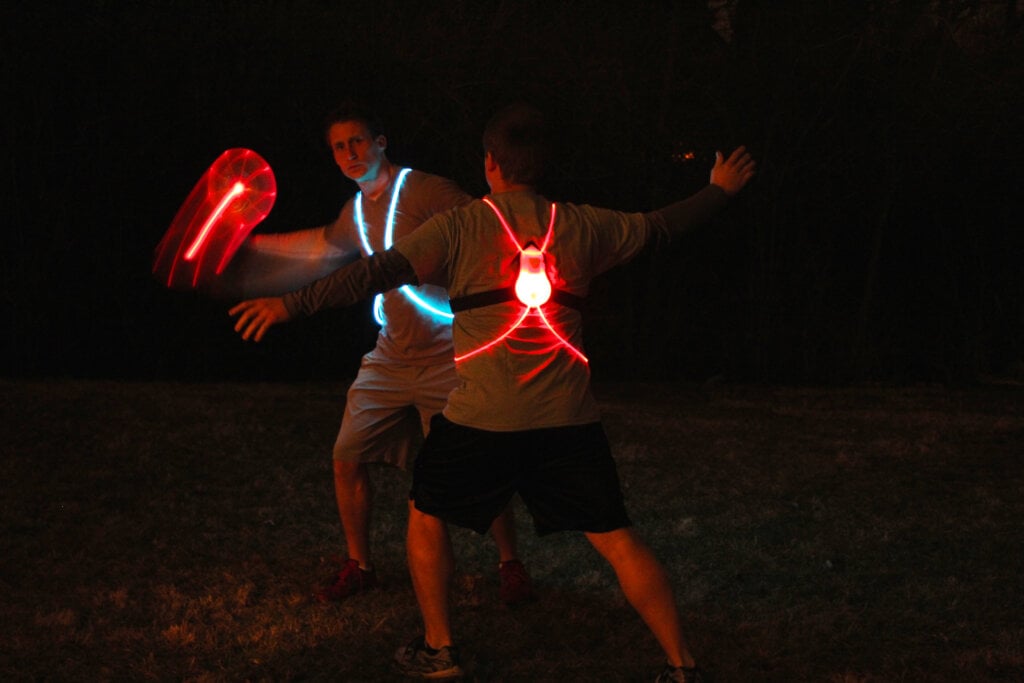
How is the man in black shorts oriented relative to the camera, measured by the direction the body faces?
away from the camera
